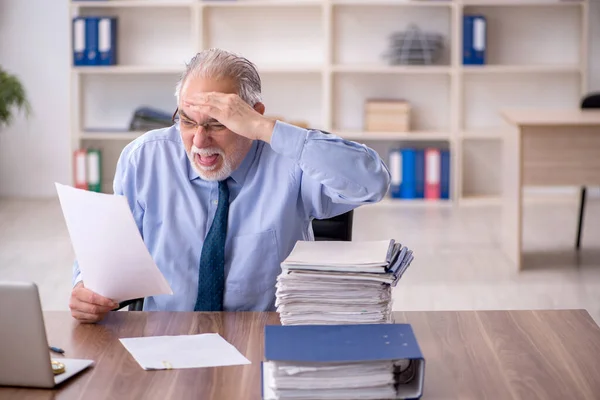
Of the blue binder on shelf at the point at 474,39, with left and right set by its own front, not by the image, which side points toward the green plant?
right

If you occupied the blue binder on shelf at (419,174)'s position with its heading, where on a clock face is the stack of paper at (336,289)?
The stack of paper is roughly at 12 o'clock from the blue binder on shelf.

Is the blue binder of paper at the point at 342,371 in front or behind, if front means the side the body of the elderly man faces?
in front

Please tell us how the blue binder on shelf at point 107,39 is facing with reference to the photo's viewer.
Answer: facing the viewer

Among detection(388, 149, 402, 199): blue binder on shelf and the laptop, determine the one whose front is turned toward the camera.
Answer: the blue binder on shelf

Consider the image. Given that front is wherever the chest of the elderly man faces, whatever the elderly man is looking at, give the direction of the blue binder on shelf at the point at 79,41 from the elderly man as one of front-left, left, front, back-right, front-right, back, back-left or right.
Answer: back

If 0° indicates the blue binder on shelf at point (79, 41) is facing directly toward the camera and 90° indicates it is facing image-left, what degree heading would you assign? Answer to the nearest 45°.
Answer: approximately 0°

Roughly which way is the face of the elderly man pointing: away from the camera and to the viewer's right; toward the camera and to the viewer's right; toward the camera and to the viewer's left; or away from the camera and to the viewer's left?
toward the camera and to the viewer's left

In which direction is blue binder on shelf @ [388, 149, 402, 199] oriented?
toward the camera

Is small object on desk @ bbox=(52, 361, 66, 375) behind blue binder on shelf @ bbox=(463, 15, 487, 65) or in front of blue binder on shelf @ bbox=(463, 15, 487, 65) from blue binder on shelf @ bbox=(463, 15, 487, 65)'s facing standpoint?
in front

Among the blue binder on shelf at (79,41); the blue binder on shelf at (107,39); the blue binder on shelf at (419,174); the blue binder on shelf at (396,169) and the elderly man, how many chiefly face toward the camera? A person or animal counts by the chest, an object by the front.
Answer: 5

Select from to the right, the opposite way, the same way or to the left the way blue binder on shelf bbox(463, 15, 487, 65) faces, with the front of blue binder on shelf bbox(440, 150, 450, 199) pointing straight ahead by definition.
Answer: the same way

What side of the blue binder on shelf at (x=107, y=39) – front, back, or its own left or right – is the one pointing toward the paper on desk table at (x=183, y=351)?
front

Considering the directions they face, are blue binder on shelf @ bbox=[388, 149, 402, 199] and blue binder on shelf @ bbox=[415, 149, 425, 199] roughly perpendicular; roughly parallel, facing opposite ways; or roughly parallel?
roughly parallel

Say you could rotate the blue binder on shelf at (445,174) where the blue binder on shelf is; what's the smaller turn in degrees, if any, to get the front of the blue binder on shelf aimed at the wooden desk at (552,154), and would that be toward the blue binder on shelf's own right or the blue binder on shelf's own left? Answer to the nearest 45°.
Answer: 0° — it already faces it

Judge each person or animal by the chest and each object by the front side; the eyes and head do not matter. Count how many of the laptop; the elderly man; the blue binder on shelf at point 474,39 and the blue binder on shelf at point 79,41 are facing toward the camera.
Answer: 3

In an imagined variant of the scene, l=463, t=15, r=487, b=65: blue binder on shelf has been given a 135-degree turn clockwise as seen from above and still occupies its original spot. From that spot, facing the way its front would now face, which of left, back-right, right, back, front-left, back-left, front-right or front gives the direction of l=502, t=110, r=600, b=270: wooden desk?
back-left

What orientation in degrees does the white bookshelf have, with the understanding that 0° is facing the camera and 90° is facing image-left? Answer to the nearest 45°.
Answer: approximately 0°
